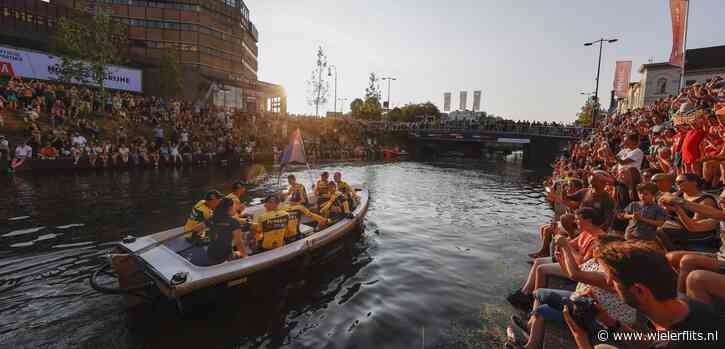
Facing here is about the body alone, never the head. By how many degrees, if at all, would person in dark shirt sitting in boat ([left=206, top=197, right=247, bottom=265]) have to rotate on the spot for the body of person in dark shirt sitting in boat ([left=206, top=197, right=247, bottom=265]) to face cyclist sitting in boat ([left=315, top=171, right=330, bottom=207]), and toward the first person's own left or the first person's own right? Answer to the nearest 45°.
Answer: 0° — they already face them

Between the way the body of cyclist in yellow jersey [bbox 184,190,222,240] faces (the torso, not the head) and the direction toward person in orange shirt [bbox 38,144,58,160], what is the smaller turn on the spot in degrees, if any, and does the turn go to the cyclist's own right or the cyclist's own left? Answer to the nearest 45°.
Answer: approximately 135° to the cyclist's own left

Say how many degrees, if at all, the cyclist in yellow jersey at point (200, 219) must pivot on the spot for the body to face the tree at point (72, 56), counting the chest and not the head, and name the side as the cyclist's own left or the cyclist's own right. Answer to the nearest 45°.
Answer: approximately 90° to the cyclist's own left

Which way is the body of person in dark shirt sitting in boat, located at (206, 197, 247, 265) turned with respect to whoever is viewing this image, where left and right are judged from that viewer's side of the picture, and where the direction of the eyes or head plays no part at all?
facing away from the viewer and to the right of the viewer

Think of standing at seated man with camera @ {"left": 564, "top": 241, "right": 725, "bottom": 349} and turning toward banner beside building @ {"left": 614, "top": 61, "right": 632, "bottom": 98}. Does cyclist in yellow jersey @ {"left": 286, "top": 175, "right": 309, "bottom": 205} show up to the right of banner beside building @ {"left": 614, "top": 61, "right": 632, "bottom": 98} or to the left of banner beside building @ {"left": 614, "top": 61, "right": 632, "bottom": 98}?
left

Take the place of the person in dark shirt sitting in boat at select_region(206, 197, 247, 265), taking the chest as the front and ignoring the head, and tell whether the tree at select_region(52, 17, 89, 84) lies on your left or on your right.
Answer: on your left

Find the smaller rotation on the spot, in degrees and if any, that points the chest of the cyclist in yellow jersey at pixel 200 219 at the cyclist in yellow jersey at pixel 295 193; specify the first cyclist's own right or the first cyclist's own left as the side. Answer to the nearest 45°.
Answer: approximately 45° to the first cyclist's own left

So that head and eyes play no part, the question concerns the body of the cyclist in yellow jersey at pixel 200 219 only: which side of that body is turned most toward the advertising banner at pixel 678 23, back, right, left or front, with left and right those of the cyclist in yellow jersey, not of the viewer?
front

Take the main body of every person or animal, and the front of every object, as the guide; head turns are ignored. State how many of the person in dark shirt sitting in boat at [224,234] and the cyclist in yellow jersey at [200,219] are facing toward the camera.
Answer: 0
